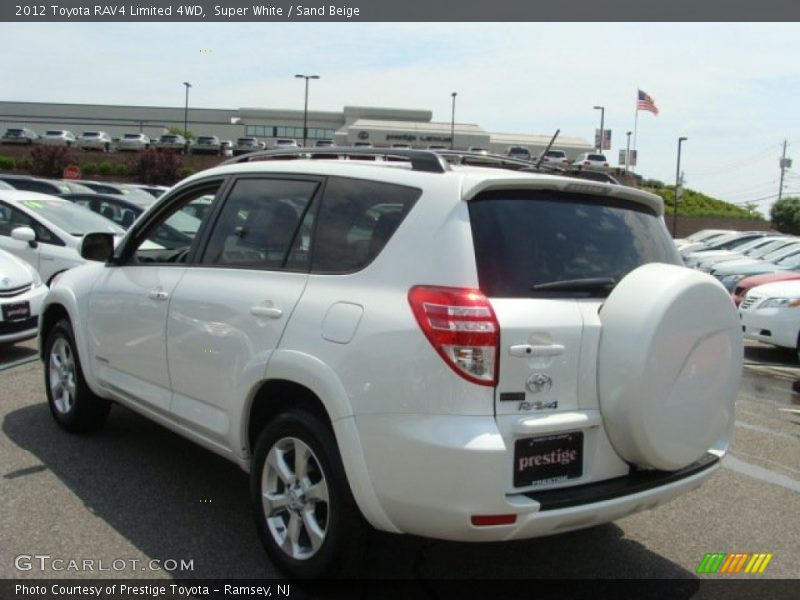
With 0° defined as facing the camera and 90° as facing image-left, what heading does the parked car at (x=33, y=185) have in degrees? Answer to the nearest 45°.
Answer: approximately 315°

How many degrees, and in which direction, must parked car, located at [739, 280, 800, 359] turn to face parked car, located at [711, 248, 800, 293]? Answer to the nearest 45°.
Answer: approximately 135° to its right

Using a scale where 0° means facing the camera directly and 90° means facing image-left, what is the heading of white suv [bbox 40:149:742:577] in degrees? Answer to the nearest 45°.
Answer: approximately 135°

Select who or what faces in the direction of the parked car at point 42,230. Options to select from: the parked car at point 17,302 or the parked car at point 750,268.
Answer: the parked car at point 750,268

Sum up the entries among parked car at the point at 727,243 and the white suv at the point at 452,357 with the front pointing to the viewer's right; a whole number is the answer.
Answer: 0

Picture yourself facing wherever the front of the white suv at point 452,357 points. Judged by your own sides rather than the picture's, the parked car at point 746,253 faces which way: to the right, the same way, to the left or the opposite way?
to the left

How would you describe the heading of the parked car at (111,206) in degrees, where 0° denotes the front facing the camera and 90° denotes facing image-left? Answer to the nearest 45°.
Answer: approximately 315°

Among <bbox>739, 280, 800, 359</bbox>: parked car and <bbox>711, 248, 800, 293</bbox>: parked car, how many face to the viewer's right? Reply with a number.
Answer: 0

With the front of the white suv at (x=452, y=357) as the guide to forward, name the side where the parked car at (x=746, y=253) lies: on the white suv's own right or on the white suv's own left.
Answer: on the white suv's own right

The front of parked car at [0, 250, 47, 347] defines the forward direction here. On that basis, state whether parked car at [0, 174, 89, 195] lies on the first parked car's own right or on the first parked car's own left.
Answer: on the first parked car's own left
